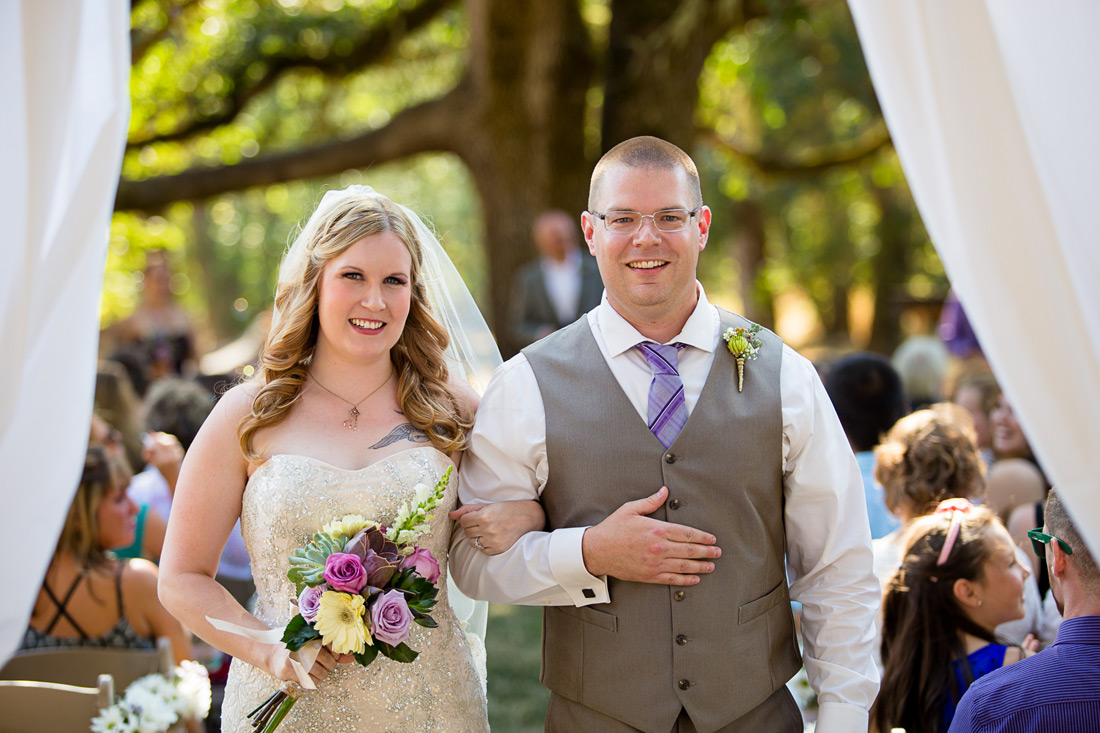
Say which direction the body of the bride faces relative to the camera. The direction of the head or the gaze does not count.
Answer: toward the camera

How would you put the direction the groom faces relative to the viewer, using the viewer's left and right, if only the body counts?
facing the viewer

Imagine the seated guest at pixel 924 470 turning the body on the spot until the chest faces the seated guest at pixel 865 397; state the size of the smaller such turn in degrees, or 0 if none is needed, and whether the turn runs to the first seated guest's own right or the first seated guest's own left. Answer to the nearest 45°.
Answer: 0° — they already face them

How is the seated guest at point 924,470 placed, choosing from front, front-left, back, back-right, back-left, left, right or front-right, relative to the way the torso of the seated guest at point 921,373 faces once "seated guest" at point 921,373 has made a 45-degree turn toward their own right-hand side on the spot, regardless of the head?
back-right

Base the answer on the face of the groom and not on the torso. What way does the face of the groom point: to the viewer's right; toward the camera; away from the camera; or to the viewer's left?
toward the camera

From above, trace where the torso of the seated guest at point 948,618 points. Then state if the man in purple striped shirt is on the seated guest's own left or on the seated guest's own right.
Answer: on the seated guest's own right

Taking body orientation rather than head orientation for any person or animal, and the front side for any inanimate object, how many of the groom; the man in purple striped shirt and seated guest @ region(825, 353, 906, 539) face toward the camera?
1

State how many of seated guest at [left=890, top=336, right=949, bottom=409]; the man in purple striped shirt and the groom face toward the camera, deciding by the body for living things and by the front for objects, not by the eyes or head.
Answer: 1

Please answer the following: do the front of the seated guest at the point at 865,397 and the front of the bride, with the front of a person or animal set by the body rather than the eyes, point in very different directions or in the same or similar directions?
very different directions

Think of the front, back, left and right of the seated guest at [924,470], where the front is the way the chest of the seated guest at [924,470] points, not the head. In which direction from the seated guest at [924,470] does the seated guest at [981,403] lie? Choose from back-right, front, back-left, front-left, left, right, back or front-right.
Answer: front

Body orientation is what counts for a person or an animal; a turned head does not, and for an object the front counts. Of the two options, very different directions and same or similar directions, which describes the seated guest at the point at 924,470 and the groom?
very different directions

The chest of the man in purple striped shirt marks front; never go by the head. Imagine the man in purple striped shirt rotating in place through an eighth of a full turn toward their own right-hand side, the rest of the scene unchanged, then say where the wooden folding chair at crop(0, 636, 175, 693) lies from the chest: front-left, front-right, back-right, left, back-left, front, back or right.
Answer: left

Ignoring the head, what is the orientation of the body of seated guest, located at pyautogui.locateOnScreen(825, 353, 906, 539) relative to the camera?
away from the camera

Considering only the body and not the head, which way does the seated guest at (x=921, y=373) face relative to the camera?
away from the camera

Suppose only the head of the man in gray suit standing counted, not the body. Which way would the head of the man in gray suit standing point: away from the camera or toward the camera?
toward the camera

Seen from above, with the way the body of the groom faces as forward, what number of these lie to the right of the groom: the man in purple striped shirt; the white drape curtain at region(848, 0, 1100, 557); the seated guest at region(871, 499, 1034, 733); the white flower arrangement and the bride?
2

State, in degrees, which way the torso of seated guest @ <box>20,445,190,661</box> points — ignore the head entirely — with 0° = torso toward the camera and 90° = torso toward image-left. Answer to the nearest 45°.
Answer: approximately 225°
